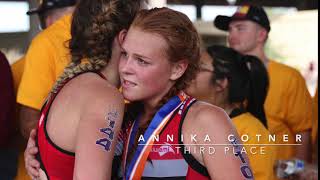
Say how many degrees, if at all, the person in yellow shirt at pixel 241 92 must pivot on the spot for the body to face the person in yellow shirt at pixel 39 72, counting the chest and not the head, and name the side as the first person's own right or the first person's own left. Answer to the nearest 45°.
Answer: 0° — they already face them

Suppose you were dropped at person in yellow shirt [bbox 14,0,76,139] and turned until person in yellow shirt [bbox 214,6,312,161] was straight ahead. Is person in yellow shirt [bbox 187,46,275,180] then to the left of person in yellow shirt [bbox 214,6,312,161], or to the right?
right

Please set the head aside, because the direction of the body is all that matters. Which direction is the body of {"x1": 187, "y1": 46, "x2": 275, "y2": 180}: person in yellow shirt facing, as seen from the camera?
to the viewer's left
